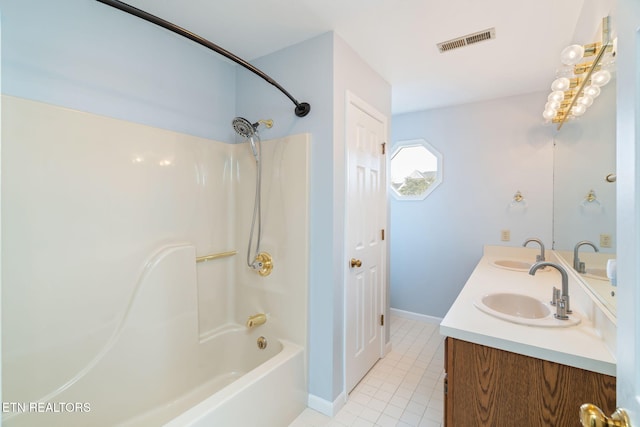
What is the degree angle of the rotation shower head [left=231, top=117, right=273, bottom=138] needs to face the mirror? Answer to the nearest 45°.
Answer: approximately 90° to its left

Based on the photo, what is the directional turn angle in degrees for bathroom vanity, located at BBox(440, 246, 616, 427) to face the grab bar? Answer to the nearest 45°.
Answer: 0° — it already faces it

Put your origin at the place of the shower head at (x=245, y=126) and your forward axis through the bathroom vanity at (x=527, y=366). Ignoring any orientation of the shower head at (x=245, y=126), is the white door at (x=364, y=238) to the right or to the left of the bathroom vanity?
left

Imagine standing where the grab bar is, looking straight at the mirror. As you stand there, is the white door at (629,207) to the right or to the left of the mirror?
right

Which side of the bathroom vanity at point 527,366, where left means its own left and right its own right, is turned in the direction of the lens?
left

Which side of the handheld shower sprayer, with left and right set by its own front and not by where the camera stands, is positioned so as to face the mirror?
left

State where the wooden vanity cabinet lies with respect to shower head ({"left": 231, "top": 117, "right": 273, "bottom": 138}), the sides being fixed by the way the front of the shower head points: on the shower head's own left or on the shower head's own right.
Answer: on the shower head's own left
